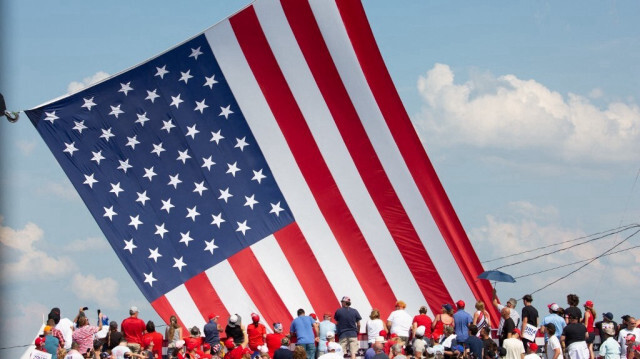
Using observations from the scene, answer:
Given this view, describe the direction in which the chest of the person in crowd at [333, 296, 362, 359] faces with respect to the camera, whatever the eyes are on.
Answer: away from the camera

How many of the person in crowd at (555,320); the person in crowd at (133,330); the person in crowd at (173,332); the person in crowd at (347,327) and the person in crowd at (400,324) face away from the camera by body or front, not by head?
5

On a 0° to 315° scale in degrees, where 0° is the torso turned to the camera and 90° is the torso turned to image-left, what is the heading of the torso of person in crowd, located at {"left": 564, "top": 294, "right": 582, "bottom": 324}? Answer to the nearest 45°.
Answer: approximately 180°

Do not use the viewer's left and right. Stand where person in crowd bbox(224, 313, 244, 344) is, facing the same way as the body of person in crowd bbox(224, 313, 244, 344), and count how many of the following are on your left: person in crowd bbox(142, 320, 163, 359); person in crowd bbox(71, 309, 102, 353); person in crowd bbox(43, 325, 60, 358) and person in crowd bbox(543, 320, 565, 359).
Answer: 3

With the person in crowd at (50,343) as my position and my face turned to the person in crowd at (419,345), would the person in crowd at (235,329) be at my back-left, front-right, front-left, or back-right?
front-left

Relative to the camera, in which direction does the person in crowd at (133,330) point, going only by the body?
away from the camera

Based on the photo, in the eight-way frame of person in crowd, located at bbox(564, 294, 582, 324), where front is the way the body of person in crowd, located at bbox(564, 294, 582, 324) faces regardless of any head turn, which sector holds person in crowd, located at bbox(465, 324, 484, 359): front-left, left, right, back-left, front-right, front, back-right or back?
back-left

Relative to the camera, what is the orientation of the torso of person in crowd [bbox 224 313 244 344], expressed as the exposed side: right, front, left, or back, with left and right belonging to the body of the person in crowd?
back

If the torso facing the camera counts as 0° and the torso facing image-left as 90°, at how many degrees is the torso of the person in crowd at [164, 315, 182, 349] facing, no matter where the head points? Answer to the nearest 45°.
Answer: approximately 180°

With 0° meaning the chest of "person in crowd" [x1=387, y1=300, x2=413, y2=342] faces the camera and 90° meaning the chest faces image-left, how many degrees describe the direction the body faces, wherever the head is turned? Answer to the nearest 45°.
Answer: approximately 180°

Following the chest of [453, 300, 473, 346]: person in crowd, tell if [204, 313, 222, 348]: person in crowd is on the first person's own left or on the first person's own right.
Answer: on the first person's own left

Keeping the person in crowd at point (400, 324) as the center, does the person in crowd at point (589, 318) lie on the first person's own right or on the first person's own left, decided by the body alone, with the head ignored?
on the first person's own right

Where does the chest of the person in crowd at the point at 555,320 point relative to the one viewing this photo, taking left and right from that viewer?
facing away from the viewer

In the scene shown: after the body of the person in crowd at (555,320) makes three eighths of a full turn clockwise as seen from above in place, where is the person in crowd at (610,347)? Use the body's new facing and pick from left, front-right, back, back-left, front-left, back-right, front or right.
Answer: front-left
